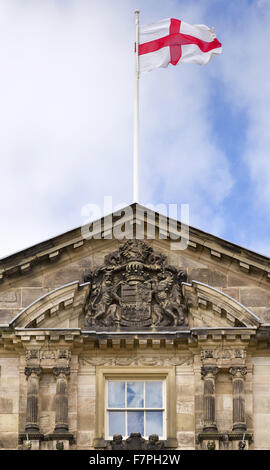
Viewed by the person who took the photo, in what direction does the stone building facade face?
facing the viewer
